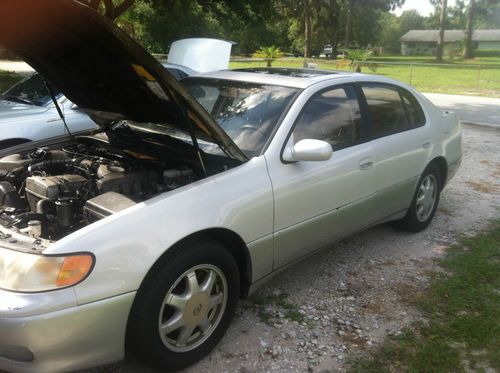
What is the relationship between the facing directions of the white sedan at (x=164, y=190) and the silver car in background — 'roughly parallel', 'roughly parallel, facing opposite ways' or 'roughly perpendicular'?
roughly parallel

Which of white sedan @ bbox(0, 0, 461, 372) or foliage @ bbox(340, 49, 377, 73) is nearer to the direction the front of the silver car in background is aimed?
the white sedan

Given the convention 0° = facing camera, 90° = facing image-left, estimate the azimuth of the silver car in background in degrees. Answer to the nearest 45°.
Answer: approximately 45°

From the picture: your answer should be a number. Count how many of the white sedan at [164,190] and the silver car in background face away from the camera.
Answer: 0

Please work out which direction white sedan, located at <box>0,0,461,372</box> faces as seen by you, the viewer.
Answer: facing the viewer and to the left of the viewer

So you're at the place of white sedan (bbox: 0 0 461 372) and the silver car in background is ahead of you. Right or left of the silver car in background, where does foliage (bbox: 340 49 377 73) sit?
right

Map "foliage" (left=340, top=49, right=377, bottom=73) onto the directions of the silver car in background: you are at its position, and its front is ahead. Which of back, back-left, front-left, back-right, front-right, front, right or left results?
back
